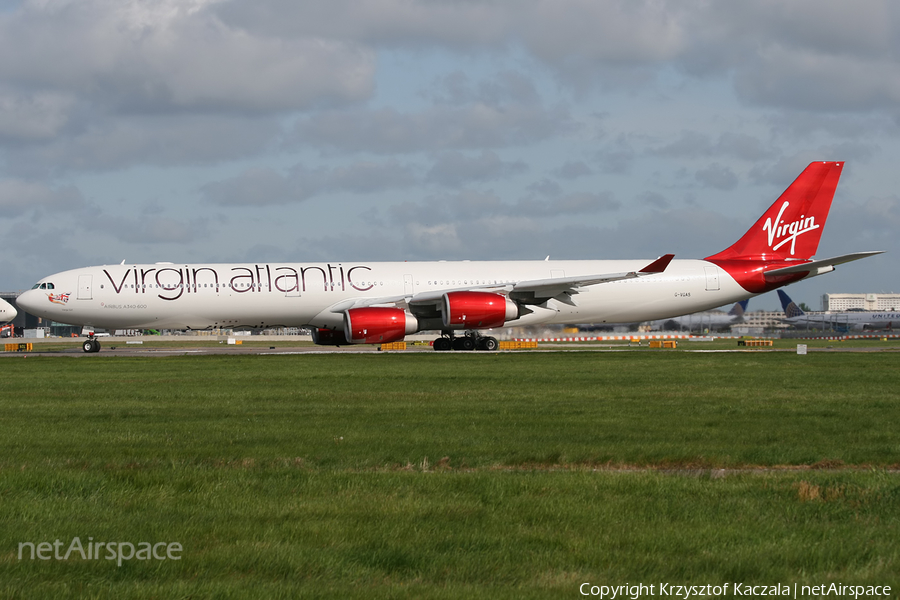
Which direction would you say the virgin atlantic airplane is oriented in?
to the viewer's left
